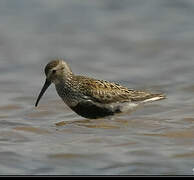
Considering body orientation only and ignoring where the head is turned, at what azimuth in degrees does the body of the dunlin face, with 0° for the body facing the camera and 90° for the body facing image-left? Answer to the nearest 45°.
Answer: approximately 90°
